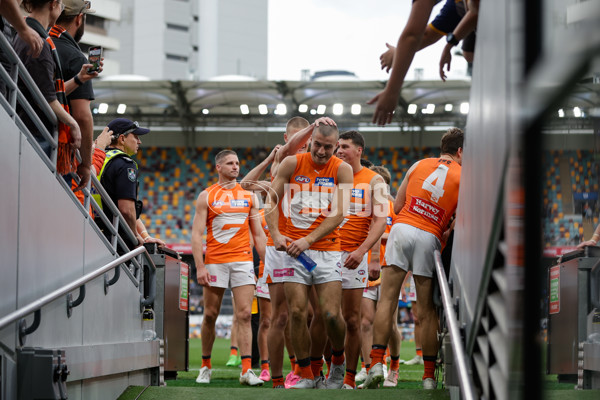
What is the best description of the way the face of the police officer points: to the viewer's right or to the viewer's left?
to the viewer's right

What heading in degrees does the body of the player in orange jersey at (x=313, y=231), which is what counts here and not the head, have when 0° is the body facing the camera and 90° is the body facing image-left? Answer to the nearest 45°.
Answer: approximately 0°

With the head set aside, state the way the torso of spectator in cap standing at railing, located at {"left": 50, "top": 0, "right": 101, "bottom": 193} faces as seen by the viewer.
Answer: to the viewer's right

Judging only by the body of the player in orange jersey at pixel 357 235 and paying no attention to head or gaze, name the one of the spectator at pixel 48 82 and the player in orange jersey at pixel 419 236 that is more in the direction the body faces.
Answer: the spectator

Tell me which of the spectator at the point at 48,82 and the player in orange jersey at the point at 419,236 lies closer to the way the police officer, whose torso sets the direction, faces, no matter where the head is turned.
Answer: the player in orange jersey

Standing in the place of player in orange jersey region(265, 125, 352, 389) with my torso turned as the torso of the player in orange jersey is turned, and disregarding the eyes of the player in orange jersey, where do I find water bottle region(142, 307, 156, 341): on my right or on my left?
on my right

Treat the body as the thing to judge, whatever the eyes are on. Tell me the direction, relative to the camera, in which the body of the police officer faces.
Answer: to the viewer's right
